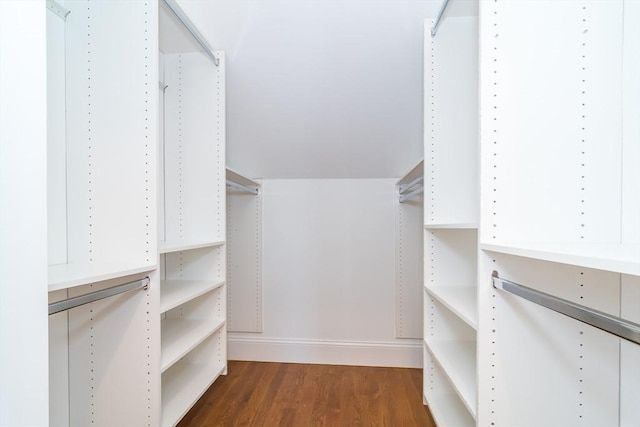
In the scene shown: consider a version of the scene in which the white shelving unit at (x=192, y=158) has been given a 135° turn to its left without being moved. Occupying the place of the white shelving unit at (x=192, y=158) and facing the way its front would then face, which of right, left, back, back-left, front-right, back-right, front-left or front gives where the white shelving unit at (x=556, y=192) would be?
back

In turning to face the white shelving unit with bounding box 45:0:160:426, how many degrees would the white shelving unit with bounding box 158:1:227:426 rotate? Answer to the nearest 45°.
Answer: approximately 135° to its right

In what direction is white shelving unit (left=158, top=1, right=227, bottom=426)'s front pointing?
to the viewer's right

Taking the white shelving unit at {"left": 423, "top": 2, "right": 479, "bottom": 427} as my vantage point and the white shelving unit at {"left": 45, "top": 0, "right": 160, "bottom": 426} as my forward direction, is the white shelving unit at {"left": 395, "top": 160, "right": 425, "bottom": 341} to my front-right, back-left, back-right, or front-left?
back-right

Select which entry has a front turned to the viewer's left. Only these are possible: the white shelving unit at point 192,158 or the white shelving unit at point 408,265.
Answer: the white shelving unit at point 408,265

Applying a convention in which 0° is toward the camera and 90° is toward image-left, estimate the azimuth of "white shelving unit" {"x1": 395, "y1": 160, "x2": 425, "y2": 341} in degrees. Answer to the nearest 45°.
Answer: approximately 90°

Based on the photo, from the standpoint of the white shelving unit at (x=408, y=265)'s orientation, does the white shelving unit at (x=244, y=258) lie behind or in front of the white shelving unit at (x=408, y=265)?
in front

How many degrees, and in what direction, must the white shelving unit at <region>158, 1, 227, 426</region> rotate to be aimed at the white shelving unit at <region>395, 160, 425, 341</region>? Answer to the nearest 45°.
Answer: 0° — it already faces it

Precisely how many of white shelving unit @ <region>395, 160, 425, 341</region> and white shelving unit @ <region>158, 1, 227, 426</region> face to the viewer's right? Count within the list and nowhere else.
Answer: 1

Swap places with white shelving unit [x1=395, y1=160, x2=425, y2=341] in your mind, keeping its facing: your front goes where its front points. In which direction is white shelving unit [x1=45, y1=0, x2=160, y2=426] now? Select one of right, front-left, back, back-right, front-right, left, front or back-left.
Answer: front-left

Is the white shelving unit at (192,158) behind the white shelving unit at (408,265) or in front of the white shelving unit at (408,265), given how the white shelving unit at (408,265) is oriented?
in front

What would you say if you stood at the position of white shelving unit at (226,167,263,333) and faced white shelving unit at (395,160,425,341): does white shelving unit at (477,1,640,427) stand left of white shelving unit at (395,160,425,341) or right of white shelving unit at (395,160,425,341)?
right

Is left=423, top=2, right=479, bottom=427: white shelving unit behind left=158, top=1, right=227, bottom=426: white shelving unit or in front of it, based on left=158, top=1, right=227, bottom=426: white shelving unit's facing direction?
in front
